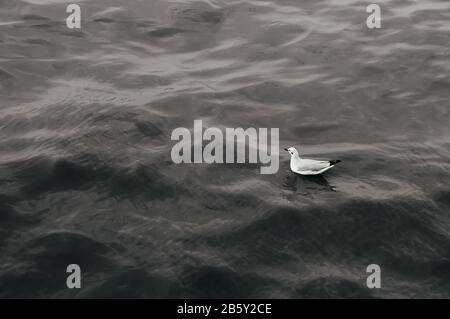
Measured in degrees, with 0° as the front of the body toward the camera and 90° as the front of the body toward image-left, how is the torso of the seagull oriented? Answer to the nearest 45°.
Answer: approximately 90°
